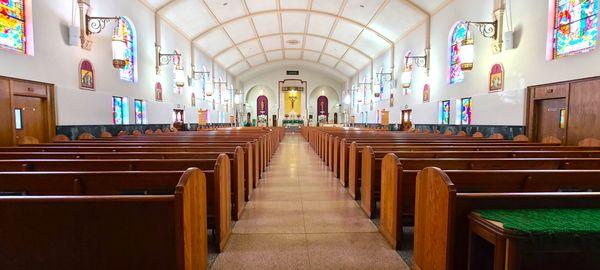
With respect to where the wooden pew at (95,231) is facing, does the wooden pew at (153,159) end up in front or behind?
in front

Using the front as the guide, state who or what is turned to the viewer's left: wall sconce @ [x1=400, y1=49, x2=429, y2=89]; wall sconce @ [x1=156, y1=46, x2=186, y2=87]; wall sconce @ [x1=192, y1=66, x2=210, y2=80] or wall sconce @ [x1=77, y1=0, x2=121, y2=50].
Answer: wall sconce @ [x1=400, y1=49, x2=429, y2=89]

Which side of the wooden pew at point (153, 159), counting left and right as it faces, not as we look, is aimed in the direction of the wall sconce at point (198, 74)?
front

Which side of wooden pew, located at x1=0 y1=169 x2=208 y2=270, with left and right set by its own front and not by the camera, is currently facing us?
back

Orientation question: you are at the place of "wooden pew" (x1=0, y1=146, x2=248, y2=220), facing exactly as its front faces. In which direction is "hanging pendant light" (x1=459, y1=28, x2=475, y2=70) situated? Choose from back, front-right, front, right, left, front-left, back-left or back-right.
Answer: right

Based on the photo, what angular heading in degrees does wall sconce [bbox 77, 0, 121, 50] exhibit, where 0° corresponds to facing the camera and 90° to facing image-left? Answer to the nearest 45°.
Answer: approximately 270°

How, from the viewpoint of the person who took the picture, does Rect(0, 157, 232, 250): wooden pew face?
facing away from the viewer

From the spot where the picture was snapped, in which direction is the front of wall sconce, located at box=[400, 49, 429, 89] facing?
facing to the left of the viewer

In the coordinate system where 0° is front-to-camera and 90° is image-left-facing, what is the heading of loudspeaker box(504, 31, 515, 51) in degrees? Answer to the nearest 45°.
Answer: approximately 45°

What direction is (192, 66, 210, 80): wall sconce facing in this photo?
to the viewer's right

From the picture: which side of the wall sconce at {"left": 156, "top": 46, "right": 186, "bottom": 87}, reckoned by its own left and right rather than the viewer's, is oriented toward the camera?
right

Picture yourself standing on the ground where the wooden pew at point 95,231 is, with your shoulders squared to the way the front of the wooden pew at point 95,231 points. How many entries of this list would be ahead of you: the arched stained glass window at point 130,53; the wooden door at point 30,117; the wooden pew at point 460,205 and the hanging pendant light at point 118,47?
3

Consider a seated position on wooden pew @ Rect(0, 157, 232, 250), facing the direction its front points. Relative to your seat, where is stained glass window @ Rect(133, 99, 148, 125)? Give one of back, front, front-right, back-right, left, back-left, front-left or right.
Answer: front

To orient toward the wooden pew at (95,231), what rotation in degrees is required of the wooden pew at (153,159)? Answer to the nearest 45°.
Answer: approximately 180°

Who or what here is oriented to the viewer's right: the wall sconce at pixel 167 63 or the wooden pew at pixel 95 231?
the wall sconce

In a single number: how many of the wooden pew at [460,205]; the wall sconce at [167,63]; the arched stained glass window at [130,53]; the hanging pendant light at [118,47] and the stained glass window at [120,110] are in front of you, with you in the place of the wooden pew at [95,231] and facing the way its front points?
4
